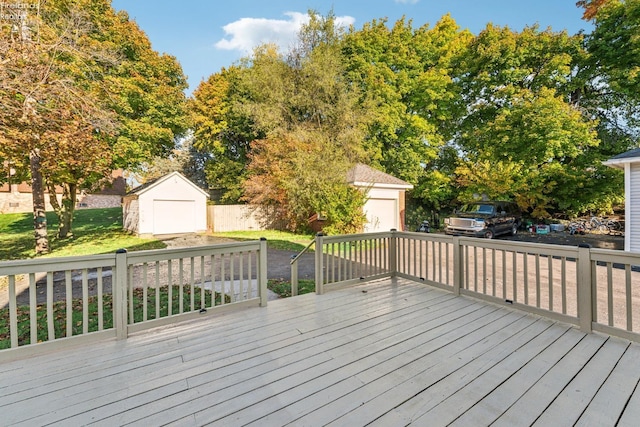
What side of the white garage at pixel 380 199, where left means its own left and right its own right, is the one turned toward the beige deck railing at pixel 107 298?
front

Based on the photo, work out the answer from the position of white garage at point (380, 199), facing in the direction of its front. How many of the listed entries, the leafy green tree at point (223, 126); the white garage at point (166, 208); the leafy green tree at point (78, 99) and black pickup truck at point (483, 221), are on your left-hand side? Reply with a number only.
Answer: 1

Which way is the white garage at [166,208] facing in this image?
toward the camera

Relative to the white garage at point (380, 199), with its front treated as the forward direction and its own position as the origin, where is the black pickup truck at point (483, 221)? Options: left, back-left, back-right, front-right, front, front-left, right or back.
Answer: left

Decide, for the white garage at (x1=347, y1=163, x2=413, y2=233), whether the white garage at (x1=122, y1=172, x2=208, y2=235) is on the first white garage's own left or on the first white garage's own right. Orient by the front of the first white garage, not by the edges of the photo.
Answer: on the first white garage's own right

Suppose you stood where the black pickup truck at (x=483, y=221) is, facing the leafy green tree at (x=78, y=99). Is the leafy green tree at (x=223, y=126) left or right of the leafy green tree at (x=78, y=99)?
right

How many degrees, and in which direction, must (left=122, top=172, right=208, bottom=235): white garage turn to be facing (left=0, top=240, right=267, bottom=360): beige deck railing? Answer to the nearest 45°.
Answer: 0° — it already faces it

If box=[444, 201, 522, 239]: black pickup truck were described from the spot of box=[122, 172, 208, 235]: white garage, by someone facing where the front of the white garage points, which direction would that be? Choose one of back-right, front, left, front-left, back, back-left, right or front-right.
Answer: front-left

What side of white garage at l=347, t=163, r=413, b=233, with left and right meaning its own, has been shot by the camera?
front

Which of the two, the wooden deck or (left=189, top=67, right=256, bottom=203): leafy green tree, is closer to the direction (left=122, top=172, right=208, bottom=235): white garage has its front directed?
the wooden deck

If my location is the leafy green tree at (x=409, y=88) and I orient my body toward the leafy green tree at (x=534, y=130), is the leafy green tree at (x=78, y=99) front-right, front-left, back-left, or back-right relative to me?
back-right

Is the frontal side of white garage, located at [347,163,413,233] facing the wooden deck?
yes

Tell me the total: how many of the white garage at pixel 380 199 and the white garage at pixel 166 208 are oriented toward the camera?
2
